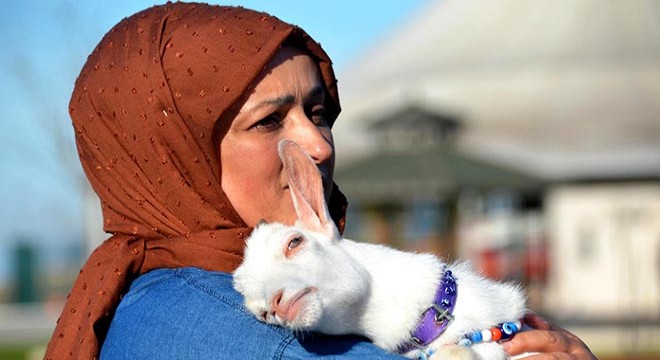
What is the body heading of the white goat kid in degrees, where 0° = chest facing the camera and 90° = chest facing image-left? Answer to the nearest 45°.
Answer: approximately 45°

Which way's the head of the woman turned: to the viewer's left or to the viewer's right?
to the viewer's right
